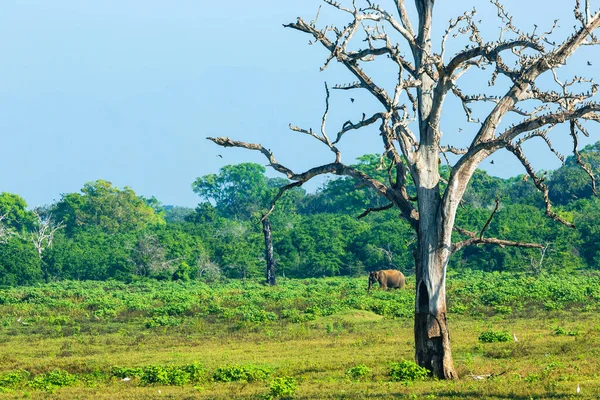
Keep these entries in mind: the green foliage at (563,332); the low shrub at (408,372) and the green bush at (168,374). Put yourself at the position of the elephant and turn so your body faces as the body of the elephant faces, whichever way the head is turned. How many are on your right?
0

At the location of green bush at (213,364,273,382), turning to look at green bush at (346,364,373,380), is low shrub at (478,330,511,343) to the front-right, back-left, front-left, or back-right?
front-left

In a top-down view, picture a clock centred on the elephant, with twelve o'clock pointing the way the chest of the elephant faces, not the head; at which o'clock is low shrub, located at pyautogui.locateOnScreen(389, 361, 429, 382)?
The low shrub is roughly at 9 o'clock from the elephant.

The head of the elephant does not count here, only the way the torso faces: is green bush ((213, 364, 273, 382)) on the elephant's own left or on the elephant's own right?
on the elephant's own left

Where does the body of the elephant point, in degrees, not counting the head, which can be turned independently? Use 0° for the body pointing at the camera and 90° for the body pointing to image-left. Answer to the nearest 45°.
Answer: approximately 90°

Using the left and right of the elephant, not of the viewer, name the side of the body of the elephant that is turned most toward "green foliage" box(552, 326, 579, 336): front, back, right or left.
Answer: left

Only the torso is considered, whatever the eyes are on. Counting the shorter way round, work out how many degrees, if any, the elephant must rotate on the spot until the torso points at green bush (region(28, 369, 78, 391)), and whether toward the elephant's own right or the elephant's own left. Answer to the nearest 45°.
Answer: approximately 90° to the elephant's own left

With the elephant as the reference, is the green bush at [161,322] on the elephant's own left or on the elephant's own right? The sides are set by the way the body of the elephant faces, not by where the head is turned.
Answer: on the elephant's own left

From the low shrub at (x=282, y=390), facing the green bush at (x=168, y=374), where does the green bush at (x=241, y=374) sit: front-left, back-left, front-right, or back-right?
front-right

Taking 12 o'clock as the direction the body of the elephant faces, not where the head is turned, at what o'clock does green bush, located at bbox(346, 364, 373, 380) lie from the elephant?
The green bush is roughly at 9 o'clock from the elephant.

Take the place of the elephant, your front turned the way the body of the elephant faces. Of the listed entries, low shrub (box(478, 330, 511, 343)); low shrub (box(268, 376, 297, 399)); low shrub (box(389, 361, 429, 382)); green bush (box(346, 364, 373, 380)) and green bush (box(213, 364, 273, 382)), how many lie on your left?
5

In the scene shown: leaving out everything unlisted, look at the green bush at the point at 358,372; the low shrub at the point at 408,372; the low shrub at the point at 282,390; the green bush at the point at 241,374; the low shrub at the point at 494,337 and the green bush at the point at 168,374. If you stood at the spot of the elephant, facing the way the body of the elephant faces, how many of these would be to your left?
6

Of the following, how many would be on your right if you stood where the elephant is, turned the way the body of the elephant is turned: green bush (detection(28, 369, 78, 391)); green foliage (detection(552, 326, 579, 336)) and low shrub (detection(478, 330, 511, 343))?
0
